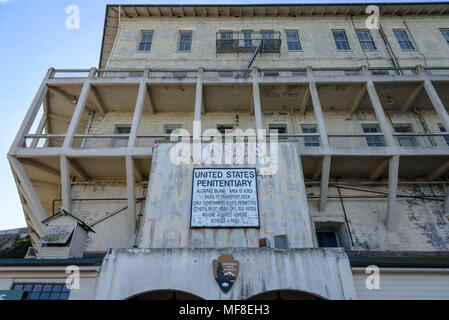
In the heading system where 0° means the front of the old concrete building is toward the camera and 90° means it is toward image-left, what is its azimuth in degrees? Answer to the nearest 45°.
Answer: approximately 0°
